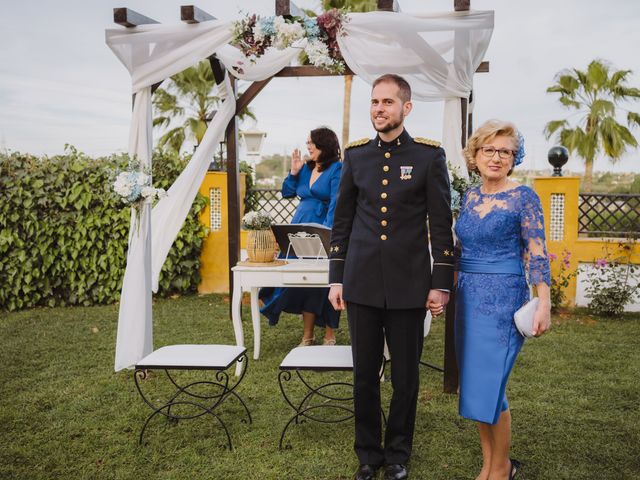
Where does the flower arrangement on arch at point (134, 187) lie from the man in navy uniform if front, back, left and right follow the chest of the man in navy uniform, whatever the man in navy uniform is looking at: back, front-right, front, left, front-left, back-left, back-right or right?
back-right

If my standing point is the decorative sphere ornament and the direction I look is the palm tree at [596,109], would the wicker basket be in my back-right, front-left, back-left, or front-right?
back-left

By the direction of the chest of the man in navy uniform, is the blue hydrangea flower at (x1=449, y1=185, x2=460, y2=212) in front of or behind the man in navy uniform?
behind

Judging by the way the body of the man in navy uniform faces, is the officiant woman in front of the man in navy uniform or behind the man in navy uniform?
behind

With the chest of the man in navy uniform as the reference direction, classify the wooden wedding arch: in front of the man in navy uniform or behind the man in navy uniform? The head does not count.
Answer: behind

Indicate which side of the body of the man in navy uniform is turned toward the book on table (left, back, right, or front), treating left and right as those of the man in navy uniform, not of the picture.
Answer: back

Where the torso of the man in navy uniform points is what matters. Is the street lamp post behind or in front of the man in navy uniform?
behind

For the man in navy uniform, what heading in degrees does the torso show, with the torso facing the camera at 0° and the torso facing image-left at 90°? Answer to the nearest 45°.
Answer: approximately 0°

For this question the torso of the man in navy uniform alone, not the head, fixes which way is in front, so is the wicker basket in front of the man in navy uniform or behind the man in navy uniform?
behind

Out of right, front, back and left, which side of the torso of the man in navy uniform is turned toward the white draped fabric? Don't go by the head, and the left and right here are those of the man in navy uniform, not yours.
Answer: back

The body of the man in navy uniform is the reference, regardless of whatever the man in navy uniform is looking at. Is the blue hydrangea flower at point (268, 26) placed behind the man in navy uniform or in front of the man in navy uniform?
behind

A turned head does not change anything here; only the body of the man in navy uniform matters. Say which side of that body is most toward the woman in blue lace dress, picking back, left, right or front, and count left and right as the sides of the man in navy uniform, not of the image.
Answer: left
